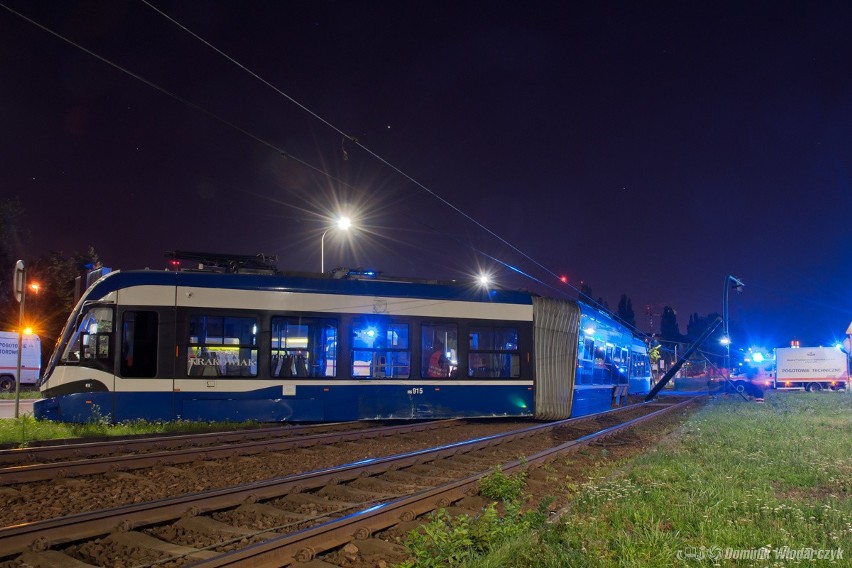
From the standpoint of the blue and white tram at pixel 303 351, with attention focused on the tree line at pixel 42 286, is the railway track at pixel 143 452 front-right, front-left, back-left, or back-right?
back-left

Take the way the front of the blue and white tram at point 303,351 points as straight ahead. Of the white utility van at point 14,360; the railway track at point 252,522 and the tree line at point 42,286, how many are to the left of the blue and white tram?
1

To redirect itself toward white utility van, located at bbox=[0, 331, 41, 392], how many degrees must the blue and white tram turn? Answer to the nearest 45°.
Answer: approximately 45° to its right

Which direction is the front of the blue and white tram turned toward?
to the viewer's left

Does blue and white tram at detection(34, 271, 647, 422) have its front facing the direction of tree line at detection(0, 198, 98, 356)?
no

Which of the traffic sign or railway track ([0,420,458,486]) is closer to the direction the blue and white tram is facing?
the traffic sign

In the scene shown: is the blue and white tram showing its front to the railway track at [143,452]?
no

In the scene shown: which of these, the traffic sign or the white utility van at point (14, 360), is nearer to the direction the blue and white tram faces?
the traffic sign

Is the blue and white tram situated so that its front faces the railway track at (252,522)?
no

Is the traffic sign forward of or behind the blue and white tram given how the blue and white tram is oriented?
forward
